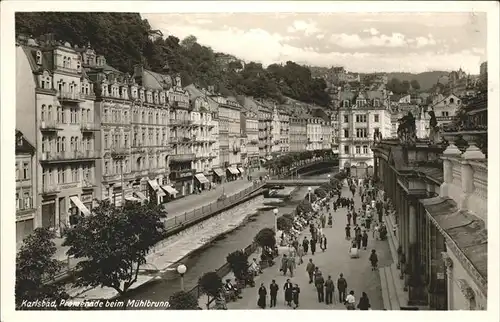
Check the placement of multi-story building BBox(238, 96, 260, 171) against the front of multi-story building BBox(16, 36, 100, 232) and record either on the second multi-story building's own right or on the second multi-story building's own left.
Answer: on the second multi-story building's own left

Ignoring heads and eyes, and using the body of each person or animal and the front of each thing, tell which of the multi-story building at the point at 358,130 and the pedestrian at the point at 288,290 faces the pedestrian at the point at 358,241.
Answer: the multi-story building

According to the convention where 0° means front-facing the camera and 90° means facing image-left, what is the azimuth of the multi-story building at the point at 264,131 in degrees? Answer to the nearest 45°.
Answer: approximately 315°
